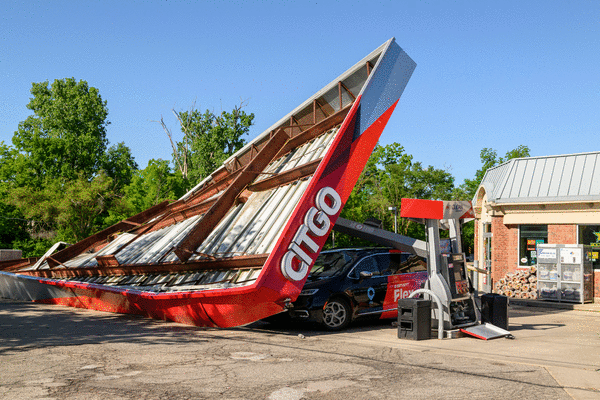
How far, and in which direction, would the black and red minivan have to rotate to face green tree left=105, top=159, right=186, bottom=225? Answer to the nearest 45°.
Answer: approximately 90° to its right

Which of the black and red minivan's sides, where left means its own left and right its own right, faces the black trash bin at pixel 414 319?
left

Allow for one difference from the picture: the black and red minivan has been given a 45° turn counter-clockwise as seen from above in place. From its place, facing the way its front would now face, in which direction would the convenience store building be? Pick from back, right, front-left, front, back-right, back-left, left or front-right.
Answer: back-left

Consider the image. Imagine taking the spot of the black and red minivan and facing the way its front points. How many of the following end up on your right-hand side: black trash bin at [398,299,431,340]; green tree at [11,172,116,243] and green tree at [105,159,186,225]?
2

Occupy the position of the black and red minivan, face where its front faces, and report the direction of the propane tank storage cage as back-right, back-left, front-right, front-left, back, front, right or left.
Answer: back

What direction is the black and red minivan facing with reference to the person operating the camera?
facing the viewer and to the left of the viewer

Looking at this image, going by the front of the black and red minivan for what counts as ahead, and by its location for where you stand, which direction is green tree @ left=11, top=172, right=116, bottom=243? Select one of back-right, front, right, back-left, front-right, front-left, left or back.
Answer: right

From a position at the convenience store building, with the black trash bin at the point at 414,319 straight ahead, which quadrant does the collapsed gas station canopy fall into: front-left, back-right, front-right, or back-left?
front-right
